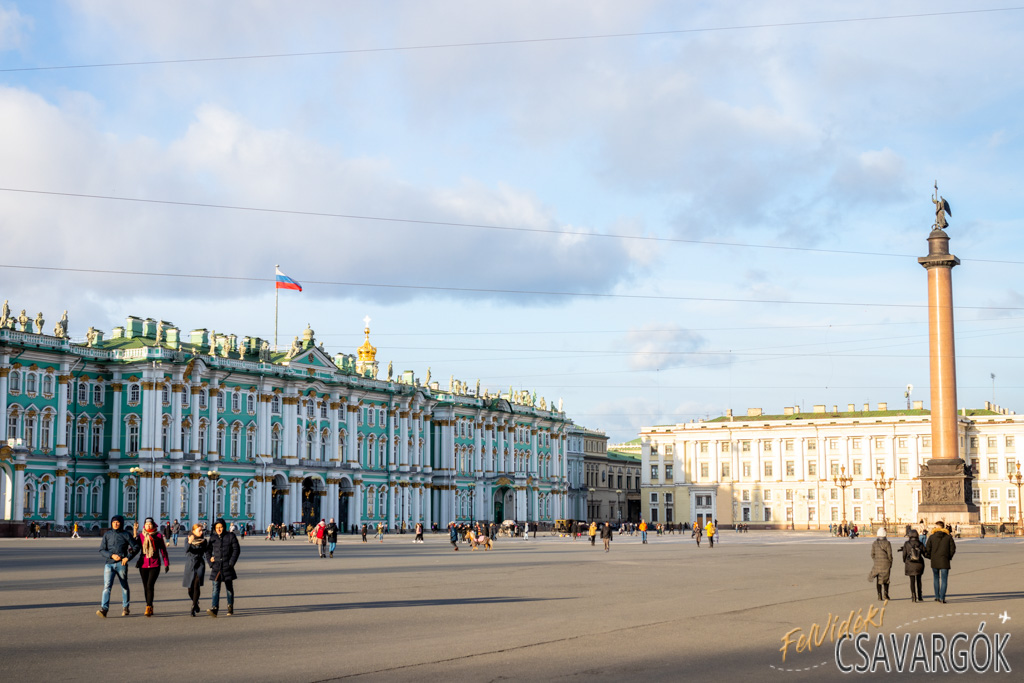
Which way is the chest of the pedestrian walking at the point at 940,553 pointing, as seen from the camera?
away from the camera

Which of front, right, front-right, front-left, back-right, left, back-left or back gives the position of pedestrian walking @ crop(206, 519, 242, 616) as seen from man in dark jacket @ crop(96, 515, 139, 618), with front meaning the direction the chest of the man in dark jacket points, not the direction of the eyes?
left

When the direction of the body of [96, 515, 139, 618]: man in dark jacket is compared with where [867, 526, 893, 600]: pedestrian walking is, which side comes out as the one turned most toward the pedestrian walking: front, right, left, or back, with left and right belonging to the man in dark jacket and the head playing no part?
left

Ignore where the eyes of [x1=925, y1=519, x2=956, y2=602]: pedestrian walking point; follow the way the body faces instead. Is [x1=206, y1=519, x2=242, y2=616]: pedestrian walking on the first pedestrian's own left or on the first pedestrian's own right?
on the first pedestrian's own left

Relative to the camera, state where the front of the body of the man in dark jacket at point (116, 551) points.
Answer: toward the camera

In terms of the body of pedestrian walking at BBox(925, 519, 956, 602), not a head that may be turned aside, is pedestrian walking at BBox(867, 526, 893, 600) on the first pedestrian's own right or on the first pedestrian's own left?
on the first pedestrian's own left

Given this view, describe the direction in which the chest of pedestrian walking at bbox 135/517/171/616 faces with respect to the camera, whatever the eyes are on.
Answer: toward the camera

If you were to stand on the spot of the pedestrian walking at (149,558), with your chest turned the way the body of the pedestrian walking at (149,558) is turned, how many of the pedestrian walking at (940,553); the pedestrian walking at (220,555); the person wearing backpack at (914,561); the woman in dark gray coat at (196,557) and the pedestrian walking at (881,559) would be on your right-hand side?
0

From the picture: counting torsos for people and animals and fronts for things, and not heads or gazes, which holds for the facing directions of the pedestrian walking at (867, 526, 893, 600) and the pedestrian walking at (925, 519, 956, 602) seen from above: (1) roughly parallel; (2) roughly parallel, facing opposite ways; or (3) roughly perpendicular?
roughly parallel

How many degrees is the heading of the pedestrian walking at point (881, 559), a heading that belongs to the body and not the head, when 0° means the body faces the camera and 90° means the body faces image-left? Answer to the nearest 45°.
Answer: approximately 180°

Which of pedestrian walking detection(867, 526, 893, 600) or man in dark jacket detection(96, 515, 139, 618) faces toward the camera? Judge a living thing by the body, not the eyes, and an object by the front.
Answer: the man in dark jacket

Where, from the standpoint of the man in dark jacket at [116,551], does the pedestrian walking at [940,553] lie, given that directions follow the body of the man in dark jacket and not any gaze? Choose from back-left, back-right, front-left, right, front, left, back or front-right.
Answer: left
